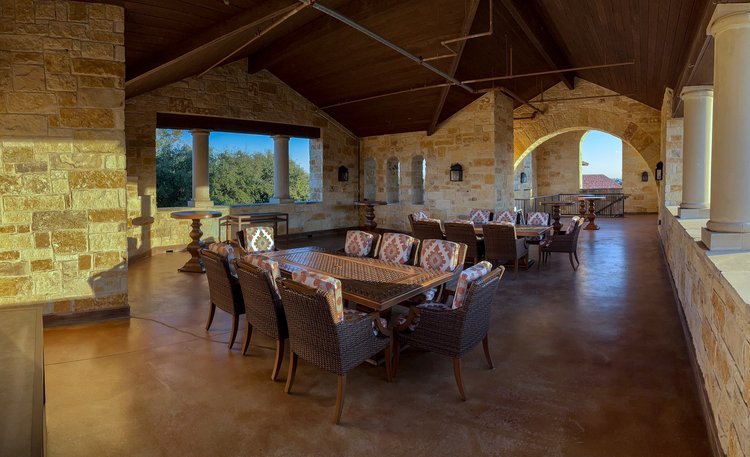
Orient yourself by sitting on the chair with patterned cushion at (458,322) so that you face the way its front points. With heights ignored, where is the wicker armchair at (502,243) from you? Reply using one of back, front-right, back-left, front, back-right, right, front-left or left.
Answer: front-right

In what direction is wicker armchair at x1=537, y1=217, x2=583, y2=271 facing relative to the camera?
to the viewer's left

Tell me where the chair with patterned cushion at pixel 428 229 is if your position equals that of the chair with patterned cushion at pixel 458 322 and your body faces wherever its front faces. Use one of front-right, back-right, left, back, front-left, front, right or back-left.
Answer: front-right

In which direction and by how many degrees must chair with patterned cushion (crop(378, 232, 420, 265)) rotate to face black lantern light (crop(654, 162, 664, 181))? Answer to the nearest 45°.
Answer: approximately 180°

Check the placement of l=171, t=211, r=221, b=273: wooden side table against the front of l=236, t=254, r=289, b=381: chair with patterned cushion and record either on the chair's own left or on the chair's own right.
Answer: on the chair's own left

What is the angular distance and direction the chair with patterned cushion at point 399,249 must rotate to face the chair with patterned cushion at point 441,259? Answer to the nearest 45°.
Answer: approximately 90° to its left

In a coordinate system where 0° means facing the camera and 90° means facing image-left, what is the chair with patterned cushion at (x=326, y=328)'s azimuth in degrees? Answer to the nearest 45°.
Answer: approximately 225°

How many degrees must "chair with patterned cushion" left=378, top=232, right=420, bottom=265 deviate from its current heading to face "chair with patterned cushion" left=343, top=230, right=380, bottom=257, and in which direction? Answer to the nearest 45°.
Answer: approximately 90° to its right

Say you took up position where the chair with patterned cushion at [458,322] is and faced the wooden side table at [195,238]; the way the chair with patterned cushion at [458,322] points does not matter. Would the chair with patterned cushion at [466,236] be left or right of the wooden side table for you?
right

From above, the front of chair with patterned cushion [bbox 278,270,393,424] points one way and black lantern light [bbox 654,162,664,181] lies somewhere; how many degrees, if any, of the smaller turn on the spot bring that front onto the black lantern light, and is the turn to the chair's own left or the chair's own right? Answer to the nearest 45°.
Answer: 0° — it already faces it

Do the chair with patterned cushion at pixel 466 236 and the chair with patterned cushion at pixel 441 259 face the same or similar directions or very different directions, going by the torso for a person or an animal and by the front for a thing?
very different directions
